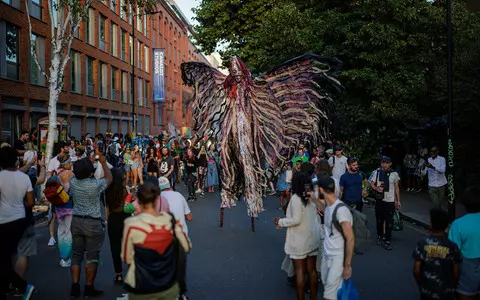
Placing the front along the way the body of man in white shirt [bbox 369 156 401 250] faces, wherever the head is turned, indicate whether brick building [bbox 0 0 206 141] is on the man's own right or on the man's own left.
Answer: on the man's own right

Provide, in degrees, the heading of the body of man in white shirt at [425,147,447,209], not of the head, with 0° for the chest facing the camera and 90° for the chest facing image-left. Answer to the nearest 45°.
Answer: approximately 45°

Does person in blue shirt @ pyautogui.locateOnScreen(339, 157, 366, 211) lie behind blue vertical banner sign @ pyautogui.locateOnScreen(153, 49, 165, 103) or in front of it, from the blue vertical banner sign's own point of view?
in front

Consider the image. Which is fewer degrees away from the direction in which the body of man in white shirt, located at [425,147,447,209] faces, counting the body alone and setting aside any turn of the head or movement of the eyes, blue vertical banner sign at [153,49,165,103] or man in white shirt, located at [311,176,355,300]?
the man in white shirt

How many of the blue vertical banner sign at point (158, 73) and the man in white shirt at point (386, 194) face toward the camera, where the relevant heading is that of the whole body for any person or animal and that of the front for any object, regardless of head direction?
2

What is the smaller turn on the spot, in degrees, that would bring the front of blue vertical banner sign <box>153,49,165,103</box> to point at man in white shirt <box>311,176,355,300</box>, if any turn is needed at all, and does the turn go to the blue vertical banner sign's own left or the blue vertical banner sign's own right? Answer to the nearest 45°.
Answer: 0° — it already faces them

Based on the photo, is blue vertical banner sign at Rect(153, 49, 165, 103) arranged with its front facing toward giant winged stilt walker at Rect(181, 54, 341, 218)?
yes

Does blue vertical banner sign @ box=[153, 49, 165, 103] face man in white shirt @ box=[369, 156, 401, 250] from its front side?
yes

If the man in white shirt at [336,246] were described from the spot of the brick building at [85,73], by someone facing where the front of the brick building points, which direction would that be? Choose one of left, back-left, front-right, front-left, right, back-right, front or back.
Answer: front-right

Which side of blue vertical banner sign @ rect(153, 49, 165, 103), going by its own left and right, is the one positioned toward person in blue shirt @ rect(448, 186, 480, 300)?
front

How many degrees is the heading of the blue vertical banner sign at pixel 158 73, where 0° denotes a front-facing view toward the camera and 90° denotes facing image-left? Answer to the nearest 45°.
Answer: approximately 0°

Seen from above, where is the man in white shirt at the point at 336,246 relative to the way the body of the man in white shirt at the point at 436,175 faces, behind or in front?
in front
